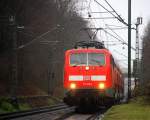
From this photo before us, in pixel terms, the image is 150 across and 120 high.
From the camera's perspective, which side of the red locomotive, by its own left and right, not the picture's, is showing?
front

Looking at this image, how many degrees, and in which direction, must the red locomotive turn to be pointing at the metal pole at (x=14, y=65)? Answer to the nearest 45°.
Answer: approximately 135° to its right
